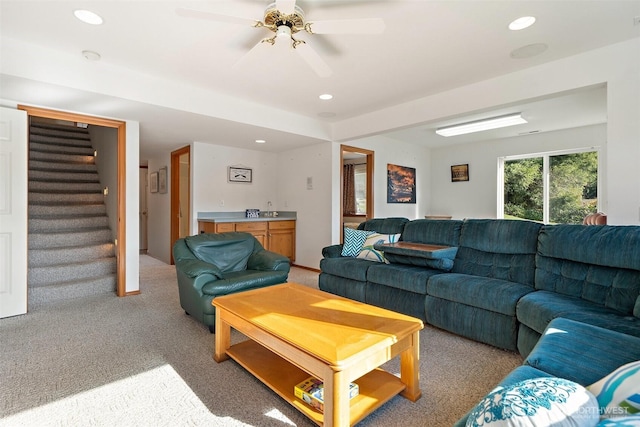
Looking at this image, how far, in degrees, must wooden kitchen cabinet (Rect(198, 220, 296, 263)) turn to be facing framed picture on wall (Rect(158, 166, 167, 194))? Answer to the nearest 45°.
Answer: approximately 135° to its right

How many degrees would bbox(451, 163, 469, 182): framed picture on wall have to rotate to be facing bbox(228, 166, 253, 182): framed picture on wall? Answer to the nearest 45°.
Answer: approximately 45° to its right

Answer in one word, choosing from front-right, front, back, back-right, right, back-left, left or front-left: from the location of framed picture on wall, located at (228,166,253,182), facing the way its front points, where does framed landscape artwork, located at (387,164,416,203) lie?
front-left

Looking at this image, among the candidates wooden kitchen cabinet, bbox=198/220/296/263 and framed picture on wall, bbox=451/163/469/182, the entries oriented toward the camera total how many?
2

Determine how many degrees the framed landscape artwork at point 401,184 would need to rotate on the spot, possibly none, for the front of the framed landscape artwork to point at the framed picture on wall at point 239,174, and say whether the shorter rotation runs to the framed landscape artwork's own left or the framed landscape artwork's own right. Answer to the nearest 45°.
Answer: approximately 90° to the framed landscape artwork's own right

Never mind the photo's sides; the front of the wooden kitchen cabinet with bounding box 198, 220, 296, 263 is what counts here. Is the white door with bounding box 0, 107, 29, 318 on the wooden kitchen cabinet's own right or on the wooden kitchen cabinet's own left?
on the wooden kitchen cabinet's own right

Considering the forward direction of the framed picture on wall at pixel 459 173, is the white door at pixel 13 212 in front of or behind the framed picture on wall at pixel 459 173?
in front

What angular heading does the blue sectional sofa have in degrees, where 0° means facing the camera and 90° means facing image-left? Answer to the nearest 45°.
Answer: approximately 45°

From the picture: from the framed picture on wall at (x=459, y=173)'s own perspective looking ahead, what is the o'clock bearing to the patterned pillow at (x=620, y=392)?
The patterned pillow is roughly at 12 o'clock from the framed picture on wall.

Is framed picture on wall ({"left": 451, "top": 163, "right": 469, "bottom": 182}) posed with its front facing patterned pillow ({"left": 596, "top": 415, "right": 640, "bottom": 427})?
yes
